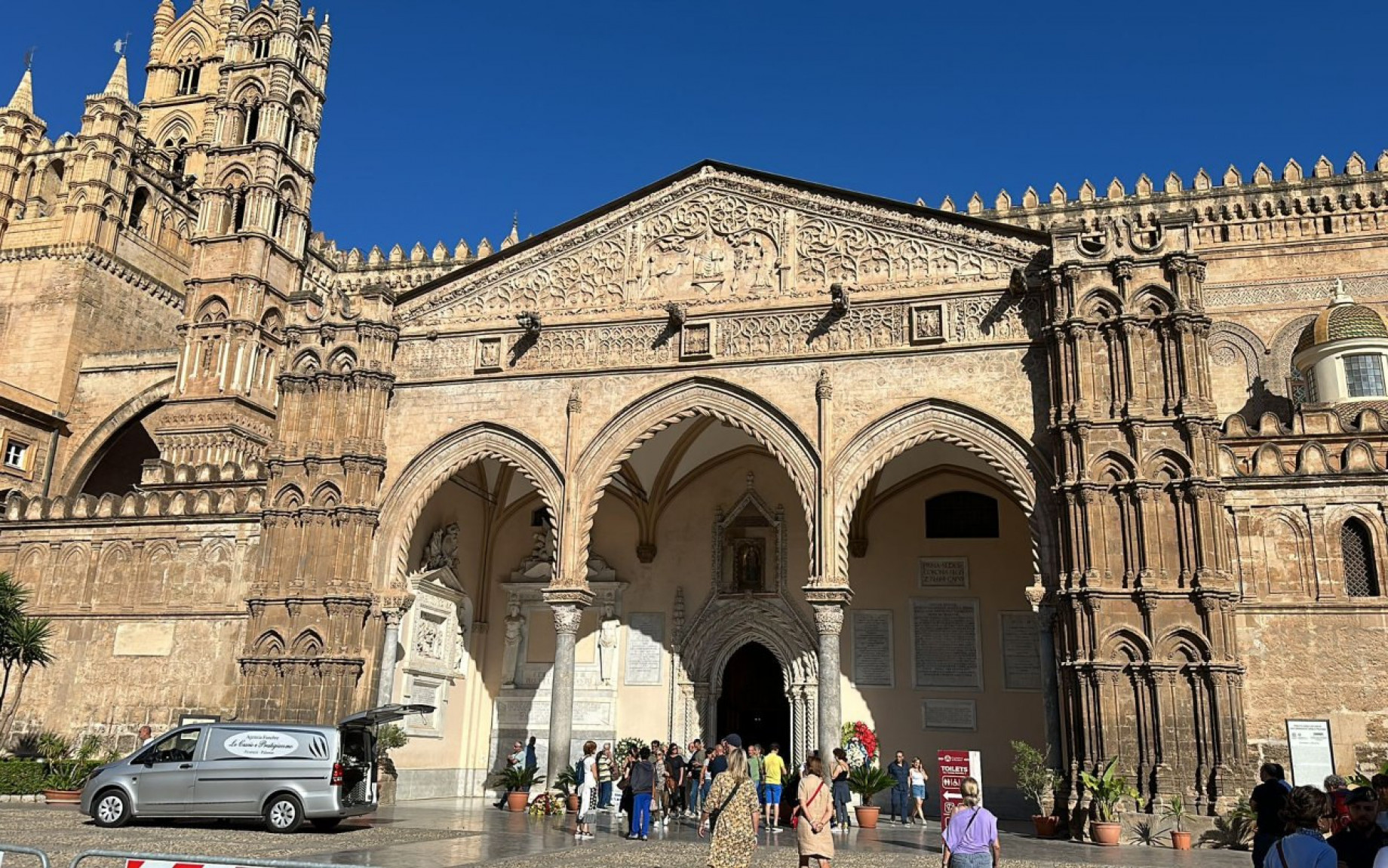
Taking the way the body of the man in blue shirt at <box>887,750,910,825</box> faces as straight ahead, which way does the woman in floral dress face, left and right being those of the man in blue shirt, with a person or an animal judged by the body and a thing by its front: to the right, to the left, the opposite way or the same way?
the opposite way

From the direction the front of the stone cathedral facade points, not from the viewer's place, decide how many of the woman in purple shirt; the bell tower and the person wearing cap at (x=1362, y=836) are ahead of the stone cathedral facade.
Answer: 2

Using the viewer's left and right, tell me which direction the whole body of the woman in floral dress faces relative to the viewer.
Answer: facing away from the viewer

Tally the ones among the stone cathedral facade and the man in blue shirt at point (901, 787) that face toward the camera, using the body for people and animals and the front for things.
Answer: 2

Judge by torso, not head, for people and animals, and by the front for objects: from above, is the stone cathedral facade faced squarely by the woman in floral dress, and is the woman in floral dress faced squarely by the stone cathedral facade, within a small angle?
yes

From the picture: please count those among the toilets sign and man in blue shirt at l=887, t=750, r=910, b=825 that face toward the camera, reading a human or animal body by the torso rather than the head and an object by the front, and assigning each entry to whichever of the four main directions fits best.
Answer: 2

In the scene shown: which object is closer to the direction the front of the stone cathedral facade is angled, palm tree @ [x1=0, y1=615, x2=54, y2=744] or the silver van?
the silver van

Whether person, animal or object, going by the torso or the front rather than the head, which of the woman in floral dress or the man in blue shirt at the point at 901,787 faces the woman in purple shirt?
the man in blue shirt
